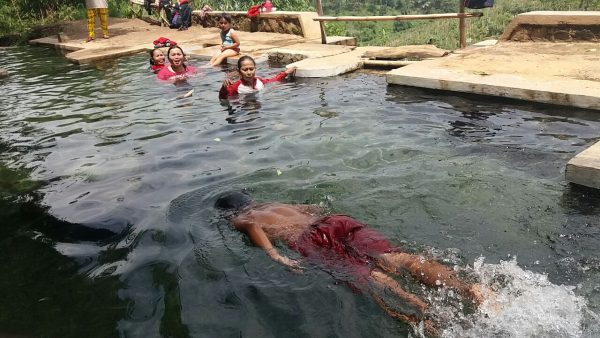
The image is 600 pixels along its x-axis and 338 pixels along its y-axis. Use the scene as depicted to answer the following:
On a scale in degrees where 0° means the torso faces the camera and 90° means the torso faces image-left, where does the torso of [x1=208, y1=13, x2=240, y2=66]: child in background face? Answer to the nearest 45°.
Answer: approximately 45°

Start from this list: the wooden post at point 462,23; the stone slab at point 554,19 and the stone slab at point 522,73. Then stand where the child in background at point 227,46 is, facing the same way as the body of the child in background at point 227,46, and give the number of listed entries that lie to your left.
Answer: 3

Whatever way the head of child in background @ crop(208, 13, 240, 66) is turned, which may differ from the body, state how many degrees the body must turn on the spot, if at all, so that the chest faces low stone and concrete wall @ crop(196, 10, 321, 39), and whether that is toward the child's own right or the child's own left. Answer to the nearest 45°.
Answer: approximately 180°

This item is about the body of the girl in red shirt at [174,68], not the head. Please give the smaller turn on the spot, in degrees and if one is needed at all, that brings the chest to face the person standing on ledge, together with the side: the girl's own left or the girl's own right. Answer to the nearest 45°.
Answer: approximately 180°

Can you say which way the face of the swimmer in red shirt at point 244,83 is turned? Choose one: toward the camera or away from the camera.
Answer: toward the camera

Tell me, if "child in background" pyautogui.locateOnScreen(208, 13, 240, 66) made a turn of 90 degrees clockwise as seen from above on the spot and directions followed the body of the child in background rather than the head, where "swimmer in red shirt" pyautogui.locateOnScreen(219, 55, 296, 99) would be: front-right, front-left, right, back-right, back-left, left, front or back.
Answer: back-left

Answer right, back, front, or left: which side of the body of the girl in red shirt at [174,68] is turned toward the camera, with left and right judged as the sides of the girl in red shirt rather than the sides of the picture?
front

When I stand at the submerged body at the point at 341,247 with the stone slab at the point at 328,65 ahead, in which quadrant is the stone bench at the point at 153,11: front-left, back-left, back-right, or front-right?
front-left
